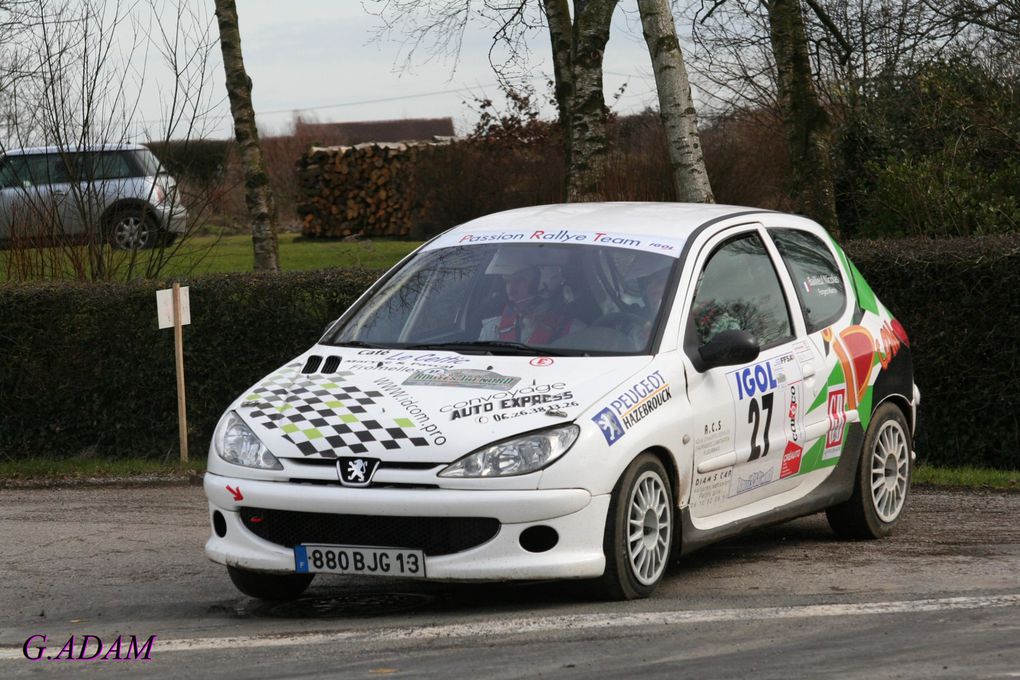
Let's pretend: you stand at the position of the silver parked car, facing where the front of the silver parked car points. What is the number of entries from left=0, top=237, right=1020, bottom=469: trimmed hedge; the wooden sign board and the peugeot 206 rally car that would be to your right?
0

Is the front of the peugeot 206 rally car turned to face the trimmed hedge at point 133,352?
no

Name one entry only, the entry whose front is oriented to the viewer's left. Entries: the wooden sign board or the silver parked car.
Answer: the silver parked car

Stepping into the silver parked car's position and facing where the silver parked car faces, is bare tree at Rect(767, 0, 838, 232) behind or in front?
behind

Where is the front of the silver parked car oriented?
to the viewer's left

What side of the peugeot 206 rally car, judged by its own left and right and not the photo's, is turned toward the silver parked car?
right

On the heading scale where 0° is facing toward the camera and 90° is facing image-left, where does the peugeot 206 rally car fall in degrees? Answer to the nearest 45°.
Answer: approximately 45°

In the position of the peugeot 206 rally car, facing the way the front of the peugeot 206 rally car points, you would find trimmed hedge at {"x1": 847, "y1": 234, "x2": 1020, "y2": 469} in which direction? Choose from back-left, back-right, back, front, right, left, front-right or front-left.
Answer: back

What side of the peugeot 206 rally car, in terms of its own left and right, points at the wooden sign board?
right

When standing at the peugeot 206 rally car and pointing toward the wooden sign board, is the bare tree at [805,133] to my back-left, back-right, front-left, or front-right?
front-right

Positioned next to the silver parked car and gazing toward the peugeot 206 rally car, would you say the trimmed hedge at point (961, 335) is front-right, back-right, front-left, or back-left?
front-left

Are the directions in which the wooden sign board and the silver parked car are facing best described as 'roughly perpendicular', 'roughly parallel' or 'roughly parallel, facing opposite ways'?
roughly perpendicular

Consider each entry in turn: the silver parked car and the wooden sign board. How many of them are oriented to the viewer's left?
1
